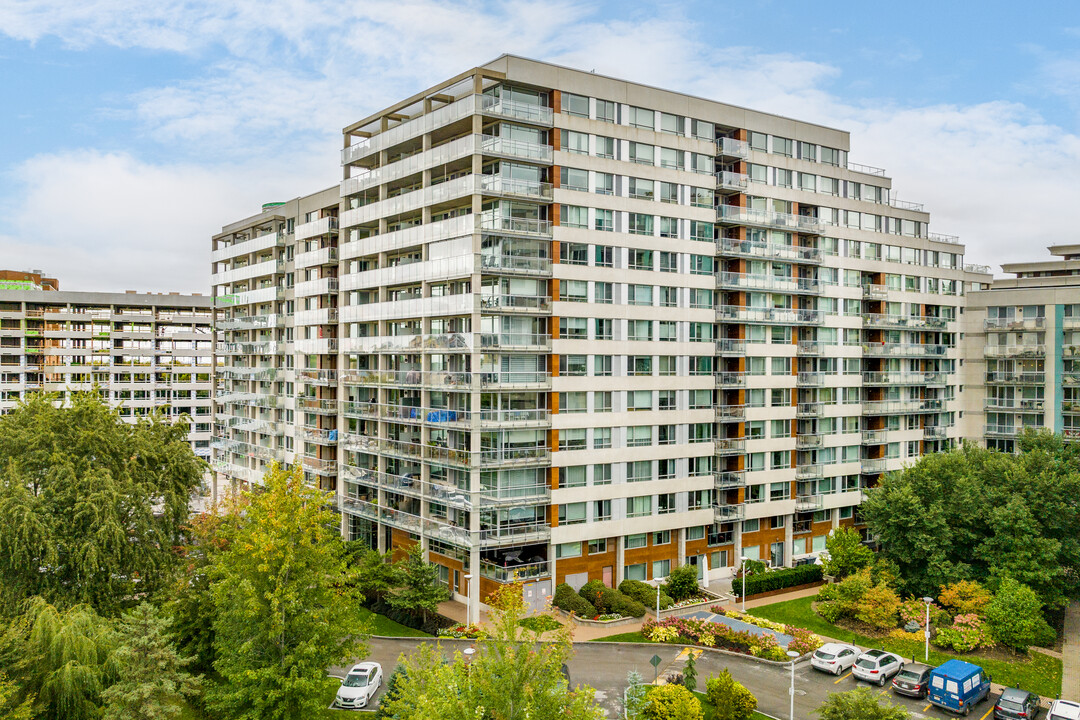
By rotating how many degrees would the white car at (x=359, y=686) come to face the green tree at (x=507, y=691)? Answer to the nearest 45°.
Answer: approximately 45° to its left

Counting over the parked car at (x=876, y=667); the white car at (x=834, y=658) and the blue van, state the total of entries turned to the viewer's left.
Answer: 0

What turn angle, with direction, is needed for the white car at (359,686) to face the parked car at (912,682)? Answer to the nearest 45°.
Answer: approximately 135° to its left

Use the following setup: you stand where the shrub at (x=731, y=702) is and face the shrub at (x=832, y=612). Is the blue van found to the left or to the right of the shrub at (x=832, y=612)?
right

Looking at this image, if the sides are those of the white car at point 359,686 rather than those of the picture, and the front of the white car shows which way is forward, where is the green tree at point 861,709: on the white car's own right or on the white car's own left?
on the white car's own left

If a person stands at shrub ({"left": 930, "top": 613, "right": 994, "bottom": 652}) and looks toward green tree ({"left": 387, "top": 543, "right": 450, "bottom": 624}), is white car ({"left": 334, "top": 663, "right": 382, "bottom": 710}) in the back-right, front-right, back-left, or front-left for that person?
front-left
